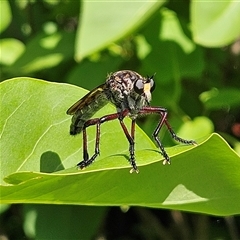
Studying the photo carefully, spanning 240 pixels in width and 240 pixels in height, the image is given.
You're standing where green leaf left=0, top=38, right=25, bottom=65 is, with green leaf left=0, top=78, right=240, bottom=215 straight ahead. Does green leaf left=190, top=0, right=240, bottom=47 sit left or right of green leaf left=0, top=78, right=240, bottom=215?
left

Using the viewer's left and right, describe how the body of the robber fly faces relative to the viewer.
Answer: facing the viewer and to the right of the viewer
